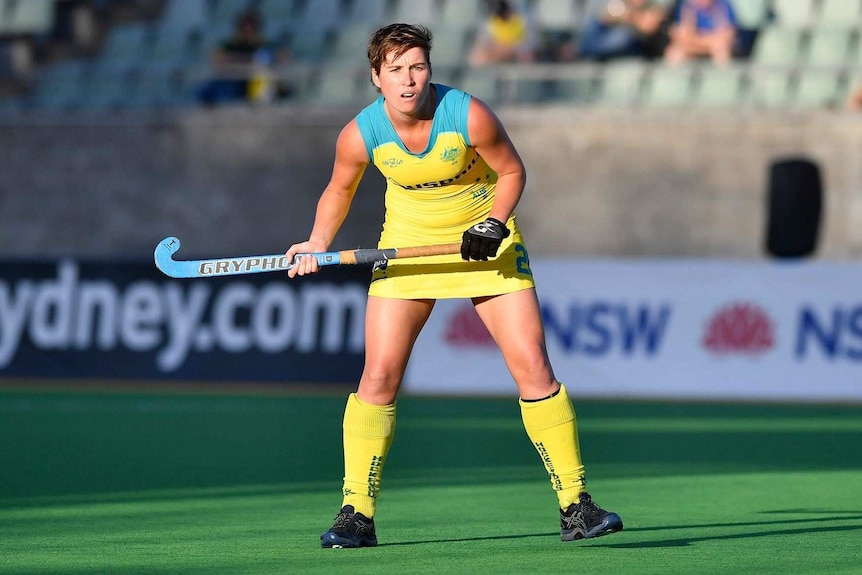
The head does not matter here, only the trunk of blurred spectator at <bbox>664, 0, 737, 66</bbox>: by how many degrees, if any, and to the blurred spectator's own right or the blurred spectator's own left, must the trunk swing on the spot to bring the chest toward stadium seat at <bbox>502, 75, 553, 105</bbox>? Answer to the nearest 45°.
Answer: approximately 90° to the blurred spectator's own right

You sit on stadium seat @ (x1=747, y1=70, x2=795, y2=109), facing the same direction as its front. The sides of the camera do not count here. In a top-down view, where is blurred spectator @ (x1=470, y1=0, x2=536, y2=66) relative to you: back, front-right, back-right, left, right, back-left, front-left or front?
right

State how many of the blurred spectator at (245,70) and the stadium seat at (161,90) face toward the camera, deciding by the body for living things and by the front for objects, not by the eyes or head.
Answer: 2

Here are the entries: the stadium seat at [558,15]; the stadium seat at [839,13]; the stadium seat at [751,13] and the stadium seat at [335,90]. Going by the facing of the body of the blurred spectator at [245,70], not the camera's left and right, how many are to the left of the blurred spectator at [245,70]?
4

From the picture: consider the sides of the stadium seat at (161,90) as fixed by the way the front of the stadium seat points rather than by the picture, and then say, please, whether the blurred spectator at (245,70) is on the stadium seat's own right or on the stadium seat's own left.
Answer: on the stadium seat's own left

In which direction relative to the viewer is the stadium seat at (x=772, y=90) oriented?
toward the camera

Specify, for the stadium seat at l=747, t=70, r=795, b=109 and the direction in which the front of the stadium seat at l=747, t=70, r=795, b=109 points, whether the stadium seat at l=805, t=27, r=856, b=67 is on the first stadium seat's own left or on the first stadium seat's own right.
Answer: on the first stadium seat's own left

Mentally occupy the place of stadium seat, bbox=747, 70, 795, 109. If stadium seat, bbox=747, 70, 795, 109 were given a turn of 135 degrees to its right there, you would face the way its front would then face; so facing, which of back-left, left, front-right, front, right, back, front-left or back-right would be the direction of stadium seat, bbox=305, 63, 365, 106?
front-left

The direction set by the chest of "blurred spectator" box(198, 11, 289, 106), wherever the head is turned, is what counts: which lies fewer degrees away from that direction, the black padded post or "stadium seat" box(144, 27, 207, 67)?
the black padded post

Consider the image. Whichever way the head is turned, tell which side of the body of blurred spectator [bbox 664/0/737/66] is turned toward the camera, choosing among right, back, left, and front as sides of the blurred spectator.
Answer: front

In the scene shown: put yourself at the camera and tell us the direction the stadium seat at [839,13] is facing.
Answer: facing the viewer

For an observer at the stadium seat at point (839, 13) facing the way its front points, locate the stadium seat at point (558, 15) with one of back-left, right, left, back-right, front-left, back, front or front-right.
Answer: right

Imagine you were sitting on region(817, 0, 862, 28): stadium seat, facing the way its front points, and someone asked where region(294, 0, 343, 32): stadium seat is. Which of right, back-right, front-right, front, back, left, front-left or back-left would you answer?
right

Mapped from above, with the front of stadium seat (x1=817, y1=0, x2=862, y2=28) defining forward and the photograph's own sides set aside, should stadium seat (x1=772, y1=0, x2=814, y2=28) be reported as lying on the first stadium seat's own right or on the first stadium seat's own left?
on the first stadium seat's own right
